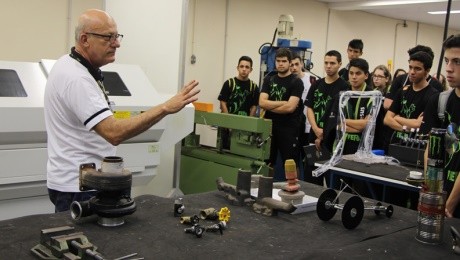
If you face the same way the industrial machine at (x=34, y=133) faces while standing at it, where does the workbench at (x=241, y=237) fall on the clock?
The workbench is roughly at 11 o'clock from the industrial machine.

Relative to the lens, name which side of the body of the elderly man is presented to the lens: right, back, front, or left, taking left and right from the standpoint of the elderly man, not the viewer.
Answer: right

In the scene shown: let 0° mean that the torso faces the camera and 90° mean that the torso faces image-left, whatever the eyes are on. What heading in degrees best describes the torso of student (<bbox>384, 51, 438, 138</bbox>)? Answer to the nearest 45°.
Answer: approximately 45°

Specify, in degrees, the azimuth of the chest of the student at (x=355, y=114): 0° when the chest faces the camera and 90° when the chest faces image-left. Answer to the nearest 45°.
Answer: approximately 45°

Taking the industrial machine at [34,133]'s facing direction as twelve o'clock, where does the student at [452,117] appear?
The student is roughly at 10 o'clock from the industrial machine.
